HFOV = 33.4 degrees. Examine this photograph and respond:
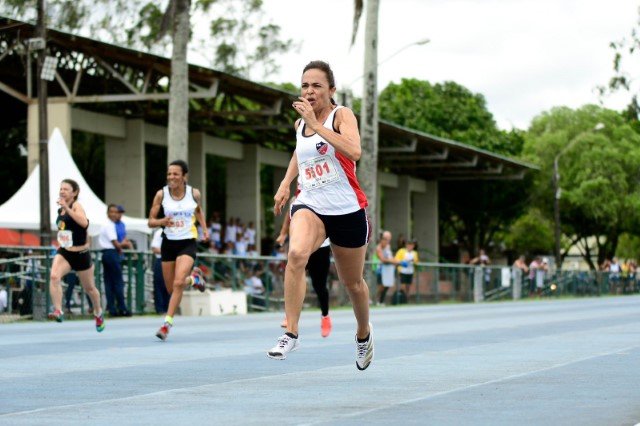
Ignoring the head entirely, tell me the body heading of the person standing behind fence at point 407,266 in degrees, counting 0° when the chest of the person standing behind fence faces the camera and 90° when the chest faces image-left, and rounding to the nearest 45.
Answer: approximately 0°

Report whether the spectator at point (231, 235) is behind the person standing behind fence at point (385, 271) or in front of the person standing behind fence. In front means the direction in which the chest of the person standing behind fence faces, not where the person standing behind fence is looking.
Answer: behind

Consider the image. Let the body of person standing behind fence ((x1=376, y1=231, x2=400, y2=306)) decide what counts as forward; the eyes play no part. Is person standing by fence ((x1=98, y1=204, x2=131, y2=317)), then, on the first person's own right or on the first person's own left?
on the first person's own right

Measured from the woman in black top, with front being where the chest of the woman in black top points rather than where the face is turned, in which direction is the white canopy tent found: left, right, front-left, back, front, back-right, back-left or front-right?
back-right
